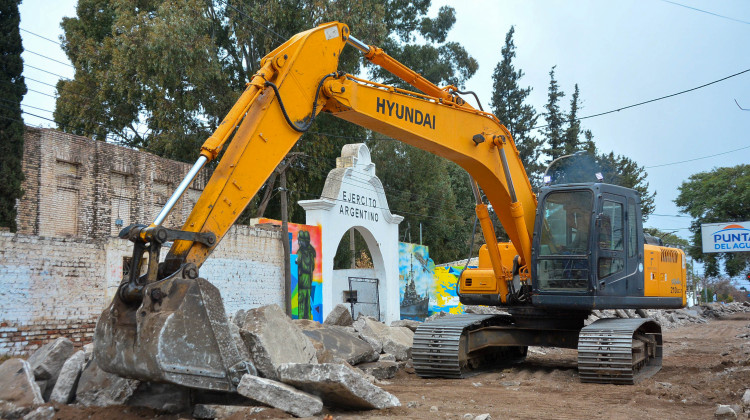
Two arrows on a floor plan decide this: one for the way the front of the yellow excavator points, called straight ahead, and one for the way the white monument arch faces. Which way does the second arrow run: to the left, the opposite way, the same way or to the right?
to the left

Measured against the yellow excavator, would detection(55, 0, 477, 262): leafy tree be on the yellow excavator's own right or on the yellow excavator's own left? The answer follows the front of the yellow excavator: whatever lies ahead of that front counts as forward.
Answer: on the yellow excavator's own right

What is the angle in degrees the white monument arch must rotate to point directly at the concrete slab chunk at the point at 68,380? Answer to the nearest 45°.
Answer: approximately 45° to its right

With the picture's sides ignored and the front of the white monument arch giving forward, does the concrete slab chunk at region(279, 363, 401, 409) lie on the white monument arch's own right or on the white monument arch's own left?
on the white monument arch's own right

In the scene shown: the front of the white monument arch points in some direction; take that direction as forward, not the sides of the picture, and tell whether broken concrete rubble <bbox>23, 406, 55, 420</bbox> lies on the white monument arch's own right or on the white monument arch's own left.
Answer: on the white monument arch's own right

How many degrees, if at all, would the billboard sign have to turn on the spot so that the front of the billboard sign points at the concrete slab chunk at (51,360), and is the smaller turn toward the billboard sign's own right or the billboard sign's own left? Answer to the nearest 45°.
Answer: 0° — it already faces it

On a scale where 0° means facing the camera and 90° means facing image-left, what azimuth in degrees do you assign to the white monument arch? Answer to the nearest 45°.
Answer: approximately 315°

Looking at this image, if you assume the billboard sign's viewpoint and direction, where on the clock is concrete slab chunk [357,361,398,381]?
The concrete slab chunk is roughly at 12 o'clock from the billboard sign.

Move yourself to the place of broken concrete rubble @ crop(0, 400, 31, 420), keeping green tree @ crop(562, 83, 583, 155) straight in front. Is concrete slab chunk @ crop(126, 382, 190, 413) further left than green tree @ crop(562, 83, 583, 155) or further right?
right

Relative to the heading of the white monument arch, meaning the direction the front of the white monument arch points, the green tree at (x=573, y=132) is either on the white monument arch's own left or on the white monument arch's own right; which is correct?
on the white monument arch's own left
